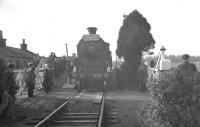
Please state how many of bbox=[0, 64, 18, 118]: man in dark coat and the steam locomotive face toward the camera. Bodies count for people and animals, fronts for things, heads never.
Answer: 1

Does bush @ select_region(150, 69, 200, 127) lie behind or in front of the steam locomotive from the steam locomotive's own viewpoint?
in front

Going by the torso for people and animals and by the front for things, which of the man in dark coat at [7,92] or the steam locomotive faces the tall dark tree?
the man in dark coat

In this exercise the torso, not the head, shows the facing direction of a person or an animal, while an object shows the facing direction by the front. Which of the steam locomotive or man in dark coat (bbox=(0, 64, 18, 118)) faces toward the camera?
the steam locomotive

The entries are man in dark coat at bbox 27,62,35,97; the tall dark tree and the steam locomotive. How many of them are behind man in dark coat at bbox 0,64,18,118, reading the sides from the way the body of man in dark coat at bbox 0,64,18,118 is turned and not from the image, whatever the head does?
0

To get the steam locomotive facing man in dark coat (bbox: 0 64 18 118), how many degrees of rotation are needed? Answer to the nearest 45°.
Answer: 0° — it already faces them

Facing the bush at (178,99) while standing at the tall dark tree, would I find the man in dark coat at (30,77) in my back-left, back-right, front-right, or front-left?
front-right

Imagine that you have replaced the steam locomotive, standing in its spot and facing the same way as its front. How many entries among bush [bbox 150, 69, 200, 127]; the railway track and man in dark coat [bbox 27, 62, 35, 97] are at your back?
0

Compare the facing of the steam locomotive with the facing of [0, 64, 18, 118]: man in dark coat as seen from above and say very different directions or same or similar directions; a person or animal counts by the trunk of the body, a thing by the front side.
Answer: very different directions

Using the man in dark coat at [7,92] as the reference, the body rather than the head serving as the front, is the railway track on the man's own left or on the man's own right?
on the man's own right

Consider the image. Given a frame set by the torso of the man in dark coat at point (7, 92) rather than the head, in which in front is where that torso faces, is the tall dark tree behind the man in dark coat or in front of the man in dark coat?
in front

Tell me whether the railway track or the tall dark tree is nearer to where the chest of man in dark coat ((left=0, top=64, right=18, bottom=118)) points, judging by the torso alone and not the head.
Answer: the tall dark tree

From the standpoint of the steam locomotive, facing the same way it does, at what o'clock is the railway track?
The railway track is roughly at 12 o'clock from the steam locomotive.

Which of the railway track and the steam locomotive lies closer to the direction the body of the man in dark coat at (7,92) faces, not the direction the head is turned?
the steam locomotive

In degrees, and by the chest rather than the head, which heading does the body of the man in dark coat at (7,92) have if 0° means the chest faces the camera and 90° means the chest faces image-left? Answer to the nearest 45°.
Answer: approximately 225°

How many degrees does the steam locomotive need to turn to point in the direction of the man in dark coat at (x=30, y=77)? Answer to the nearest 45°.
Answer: approximately 45° to its right

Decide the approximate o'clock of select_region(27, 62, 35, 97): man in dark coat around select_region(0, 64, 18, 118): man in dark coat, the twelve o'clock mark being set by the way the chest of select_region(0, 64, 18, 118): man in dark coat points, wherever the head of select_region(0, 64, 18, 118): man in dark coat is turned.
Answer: select_region(27, 62, 35, 97): man in dark coat is roughly at 11 o'clock from select_region(0, 64, 18, 118): man in dark coat.

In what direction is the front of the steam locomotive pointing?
toward the camera

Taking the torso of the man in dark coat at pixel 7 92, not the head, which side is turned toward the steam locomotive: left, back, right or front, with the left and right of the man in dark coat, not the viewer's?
front
